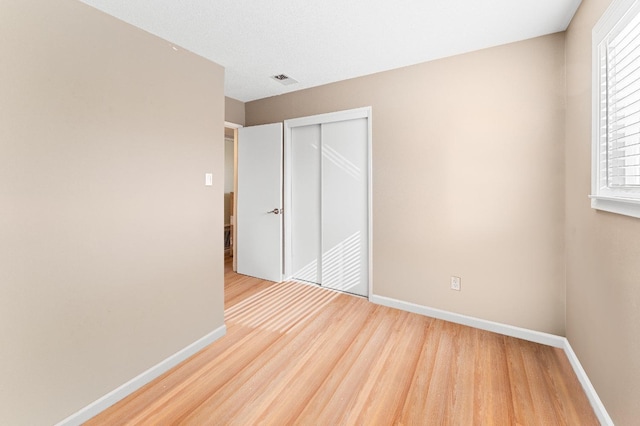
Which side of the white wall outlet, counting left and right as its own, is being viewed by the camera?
front

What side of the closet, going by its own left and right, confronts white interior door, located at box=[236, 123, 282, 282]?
right

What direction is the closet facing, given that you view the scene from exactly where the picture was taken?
facing the viewer and to the left of the viewer

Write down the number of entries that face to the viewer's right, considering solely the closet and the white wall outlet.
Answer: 0

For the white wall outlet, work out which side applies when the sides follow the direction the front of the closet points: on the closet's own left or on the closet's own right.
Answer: on the closet's own left

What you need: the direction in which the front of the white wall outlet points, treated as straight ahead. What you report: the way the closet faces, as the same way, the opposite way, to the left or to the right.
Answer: the same way
